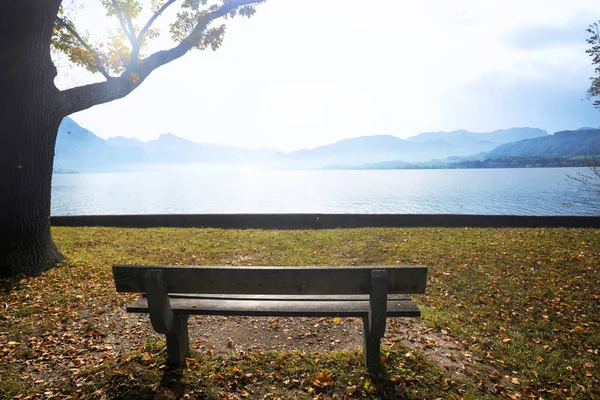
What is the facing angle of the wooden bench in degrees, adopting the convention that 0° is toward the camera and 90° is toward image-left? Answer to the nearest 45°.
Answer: approximately 180°

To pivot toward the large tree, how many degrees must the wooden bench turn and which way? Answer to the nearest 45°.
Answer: approximately 45° to its left
